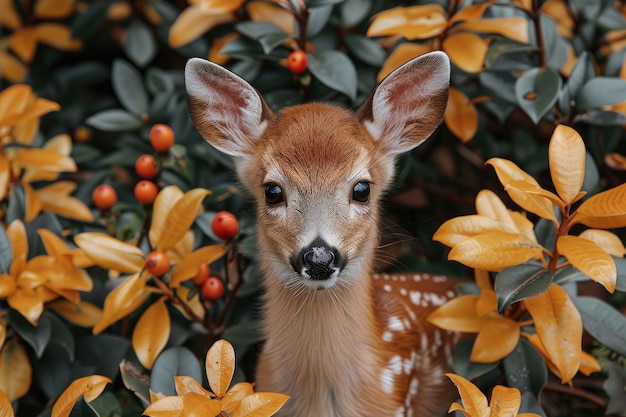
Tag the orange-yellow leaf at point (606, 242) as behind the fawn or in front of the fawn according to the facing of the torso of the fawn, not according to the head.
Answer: behind

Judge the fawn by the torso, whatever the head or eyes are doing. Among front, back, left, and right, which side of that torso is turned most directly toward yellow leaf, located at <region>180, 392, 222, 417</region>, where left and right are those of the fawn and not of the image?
front

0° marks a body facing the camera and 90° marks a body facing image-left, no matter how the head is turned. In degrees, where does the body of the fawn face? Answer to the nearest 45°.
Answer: approximately 45°
